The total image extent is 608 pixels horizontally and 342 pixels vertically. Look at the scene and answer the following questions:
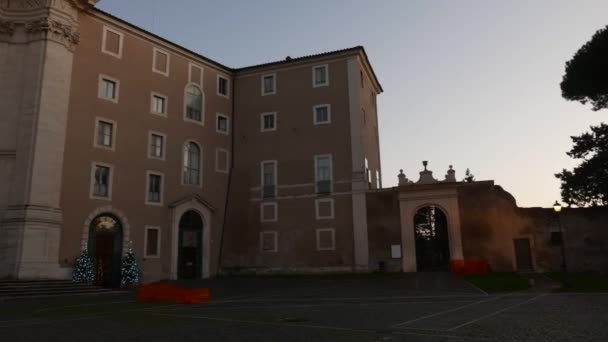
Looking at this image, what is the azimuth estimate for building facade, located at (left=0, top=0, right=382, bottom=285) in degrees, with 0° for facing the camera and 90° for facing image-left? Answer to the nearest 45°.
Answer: approximately 315°

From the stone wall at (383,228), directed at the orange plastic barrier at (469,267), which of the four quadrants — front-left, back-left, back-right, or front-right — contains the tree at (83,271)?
back-right

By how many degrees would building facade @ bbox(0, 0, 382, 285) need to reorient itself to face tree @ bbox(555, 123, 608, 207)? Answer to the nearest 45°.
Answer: approximately 45° to its left

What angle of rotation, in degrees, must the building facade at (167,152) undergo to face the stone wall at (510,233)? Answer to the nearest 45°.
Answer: approximately 45° to its left

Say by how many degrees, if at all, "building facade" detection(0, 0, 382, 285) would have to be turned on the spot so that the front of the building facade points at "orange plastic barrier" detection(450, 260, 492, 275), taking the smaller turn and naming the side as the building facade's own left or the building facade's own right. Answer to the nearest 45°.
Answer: approximately 45° to the building facade's own left
